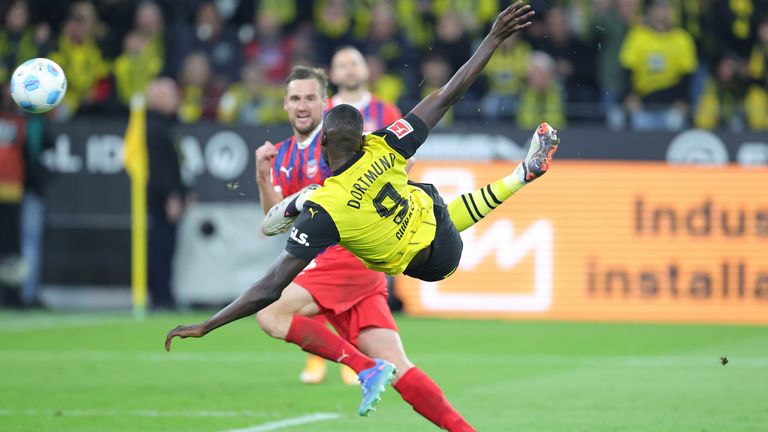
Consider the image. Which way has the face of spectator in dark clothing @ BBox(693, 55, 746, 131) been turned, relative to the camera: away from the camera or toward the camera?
toward the camera

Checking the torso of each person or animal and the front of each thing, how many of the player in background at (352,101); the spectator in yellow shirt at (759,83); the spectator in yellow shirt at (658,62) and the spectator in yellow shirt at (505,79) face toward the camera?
4

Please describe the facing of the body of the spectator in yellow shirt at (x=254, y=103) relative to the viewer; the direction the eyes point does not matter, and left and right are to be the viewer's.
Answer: facing the viewer

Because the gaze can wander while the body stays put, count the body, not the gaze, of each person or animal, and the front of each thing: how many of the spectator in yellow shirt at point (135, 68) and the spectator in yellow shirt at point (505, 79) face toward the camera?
2

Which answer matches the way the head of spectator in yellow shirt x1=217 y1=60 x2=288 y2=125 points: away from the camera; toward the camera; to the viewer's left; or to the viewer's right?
toward the camera

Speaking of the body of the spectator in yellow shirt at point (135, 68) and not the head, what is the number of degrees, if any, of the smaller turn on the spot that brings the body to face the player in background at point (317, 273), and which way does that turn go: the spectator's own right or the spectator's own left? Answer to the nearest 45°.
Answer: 0° — they already face them

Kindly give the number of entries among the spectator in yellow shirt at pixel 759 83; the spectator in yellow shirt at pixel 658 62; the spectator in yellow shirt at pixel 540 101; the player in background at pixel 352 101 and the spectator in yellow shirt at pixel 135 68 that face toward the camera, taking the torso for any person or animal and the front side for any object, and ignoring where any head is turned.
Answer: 5

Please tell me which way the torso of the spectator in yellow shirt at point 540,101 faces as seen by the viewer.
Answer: toward the camera

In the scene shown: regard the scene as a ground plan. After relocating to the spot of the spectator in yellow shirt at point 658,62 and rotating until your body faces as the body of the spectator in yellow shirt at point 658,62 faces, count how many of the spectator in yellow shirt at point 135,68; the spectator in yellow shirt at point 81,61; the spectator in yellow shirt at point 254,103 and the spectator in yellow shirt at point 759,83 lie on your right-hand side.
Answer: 3

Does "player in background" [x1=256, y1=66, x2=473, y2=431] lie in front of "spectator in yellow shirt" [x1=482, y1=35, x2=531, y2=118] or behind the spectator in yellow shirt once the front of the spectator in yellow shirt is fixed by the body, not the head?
in front

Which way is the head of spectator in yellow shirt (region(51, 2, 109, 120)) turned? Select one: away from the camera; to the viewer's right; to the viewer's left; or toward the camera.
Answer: toward the camera

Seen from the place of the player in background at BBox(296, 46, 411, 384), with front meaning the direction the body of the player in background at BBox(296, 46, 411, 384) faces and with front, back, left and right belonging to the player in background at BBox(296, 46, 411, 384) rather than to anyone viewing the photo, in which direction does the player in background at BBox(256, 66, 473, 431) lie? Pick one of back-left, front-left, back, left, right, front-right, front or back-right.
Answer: front

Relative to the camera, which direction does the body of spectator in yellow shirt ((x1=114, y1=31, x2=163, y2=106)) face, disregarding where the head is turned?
toward the camera

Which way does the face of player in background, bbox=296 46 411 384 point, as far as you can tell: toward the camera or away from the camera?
toward the camera

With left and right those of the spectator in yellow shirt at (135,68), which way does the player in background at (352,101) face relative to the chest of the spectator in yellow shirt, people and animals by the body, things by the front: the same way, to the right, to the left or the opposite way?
the same way
